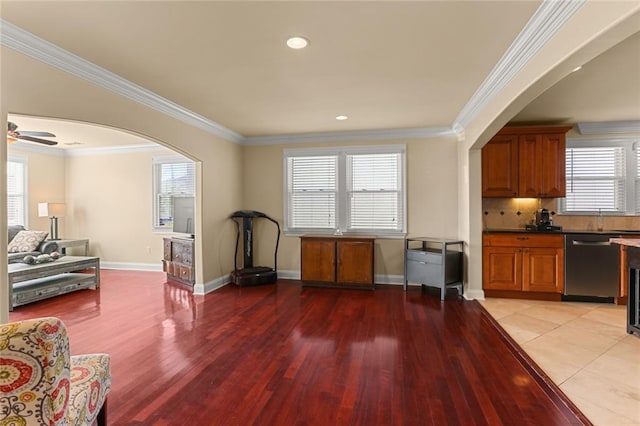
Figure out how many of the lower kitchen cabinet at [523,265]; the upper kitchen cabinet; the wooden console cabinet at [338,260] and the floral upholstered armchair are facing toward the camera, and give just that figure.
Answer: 3

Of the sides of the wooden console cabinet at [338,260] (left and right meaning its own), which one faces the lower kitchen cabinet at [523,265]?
left

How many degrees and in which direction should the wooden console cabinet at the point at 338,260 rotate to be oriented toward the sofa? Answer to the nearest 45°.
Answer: approximately 90° to its right

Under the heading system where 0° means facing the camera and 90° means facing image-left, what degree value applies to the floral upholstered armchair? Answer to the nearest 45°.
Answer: approximately 225°

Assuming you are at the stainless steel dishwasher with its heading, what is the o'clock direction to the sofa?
The sofa is roughly at 2 o'clock from the stainless steel dishwasher.

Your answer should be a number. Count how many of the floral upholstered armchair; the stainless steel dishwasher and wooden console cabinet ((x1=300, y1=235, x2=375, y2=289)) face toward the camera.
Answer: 2

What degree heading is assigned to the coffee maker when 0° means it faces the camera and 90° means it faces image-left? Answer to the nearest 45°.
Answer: approximately 0°

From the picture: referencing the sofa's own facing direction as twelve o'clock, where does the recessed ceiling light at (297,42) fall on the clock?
The recessed ceiling light is roughly at 1 o'clock from the sofa.
